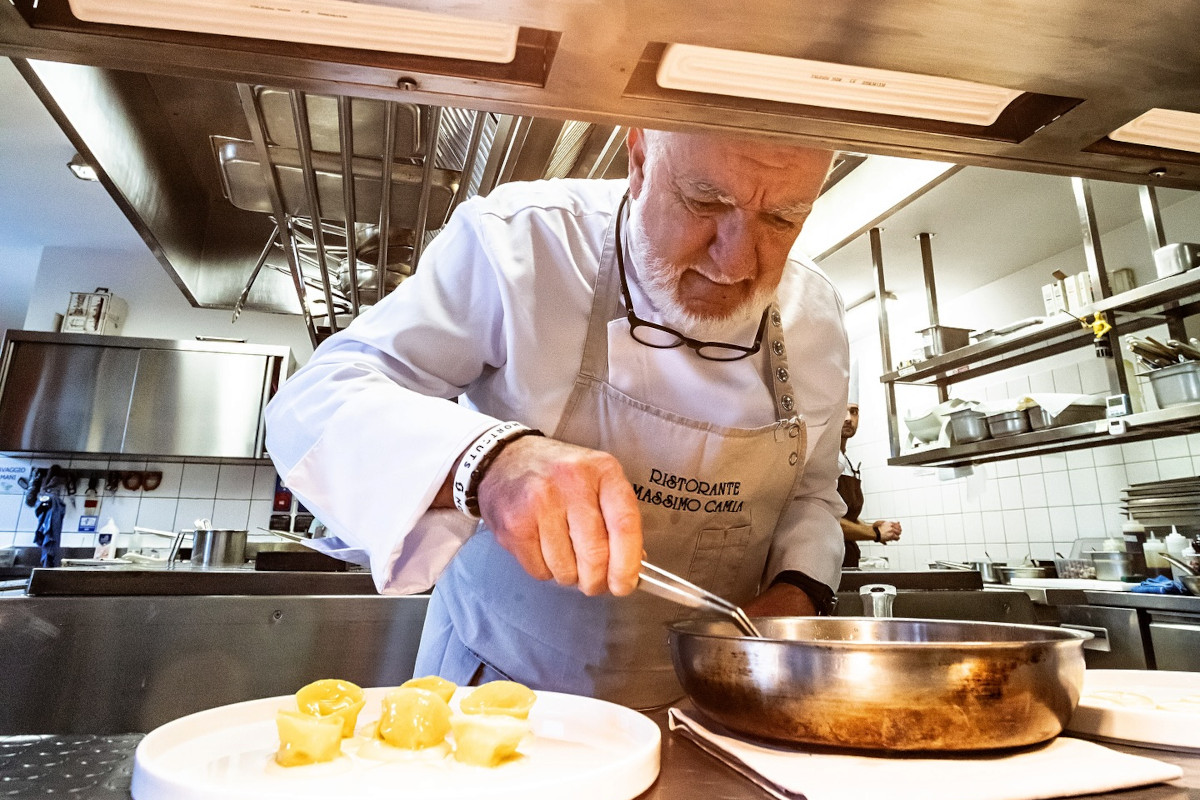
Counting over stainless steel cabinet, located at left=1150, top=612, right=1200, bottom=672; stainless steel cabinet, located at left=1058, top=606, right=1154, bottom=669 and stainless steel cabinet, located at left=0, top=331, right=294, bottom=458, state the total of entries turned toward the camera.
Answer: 3

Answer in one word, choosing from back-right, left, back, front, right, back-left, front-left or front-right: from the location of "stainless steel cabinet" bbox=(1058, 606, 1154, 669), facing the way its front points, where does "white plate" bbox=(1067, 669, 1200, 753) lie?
front

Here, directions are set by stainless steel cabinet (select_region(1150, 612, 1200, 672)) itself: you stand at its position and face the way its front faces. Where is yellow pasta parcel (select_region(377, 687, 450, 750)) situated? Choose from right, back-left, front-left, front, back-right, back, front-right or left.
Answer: front

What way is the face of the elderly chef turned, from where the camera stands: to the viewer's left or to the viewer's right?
to the viewer's right

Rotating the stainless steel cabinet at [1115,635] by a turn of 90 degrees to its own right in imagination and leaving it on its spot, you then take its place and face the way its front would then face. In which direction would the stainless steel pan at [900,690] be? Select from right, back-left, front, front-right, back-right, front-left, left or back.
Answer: left

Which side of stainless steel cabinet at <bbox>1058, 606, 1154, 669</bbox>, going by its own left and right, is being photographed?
front

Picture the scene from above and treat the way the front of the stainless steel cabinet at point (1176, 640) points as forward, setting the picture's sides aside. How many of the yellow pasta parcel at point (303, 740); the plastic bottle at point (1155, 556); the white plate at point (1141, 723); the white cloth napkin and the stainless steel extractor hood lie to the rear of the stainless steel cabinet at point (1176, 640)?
1

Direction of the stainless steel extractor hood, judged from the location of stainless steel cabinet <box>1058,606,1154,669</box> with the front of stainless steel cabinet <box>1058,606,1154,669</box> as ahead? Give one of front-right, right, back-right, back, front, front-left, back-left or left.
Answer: front

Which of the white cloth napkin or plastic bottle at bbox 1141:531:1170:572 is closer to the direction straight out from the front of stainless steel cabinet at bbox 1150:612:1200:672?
the white cloth napkin

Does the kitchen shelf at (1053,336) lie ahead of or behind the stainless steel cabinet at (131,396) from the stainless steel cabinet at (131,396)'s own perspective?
ahead

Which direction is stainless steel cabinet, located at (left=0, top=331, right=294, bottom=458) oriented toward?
toward the camera

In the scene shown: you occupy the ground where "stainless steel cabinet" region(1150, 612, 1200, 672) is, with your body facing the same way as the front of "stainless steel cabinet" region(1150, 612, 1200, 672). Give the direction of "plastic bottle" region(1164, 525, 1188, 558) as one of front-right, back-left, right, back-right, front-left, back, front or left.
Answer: back

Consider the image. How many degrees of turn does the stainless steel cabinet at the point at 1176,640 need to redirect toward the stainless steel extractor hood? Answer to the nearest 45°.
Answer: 0° — it already faces it

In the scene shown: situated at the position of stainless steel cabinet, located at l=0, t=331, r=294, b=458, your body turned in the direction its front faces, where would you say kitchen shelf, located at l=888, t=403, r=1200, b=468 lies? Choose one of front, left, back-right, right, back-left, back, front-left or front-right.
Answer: front-left

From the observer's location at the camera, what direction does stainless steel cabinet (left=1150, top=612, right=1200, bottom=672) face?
facing the viewer

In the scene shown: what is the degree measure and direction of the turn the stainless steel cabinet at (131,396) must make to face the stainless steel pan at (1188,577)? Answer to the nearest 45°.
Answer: approximately 45° to its left

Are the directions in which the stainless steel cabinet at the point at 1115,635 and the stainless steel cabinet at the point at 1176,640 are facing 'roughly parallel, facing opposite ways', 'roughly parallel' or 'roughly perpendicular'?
roughly parallel
